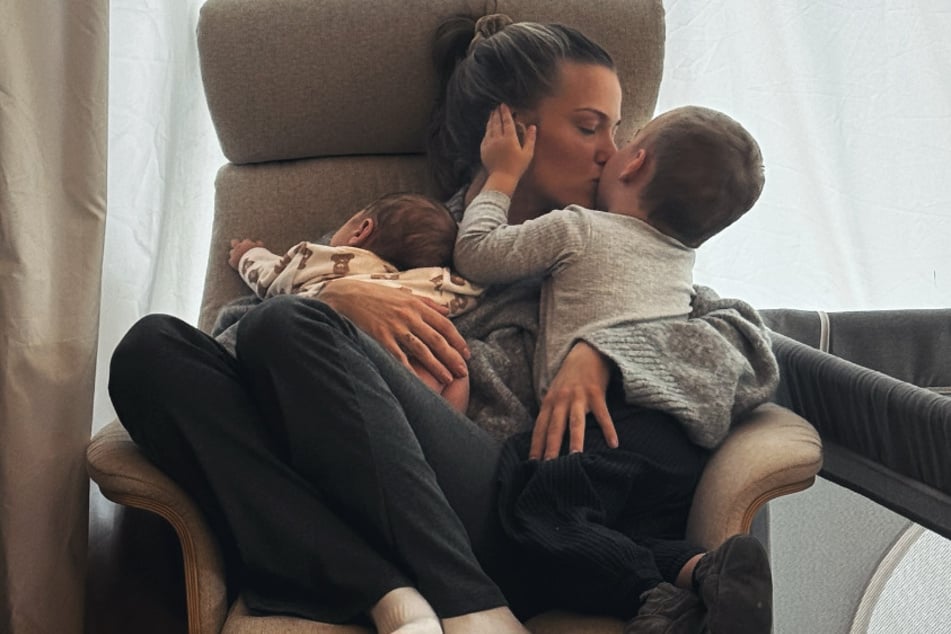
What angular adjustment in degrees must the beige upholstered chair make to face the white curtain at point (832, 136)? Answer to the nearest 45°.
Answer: approximately 135° to its left

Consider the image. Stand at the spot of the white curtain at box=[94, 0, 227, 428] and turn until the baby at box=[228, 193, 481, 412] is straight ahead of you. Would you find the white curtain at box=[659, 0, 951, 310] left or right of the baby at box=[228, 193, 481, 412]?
left

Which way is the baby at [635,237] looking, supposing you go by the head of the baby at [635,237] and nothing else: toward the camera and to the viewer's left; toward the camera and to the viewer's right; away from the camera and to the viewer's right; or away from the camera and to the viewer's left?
away from the camera and to the viewer's left

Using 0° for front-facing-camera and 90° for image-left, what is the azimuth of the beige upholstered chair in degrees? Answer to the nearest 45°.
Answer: approximately 0°

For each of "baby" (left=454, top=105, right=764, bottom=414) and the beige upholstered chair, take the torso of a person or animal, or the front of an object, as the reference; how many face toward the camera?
1

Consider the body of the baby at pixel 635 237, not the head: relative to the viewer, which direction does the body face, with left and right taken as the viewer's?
facing away from the viewer and to the left of the viewer
